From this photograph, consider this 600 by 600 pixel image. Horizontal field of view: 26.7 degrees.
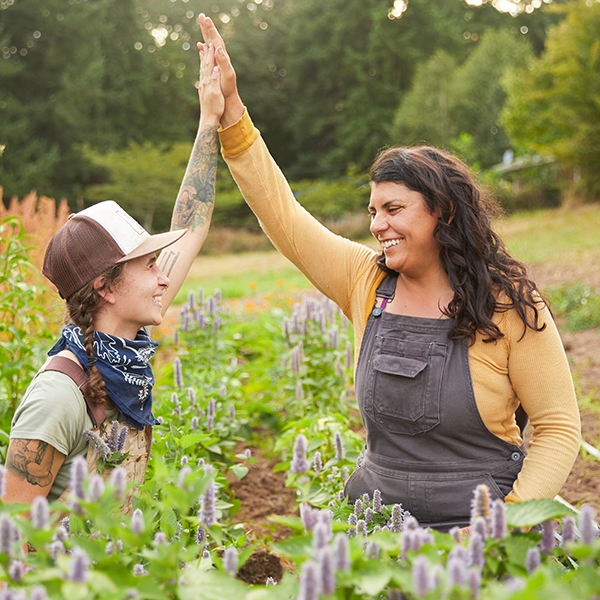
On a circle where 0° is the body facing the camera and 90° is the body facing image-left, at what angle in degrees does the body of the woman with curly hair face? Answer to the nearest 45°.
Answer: approximately 45°

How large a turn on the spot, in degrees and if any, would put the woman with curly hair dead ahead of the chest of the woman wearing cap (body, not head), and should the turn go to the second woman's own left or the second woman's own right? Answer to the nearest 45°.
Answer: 0° — they already face them

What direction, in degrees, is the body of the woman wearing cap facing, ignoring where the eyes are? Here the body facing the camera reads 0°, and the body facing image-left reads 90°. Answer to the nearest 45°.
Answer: approximately 270°

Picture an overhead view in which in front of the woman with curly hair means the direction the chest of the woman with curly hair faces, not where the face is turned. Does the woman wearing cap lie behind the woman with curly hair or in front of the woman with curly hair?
in front

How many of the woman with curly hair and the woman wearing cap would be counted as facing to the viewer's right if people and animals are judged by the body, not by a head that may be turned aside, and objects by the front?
1
